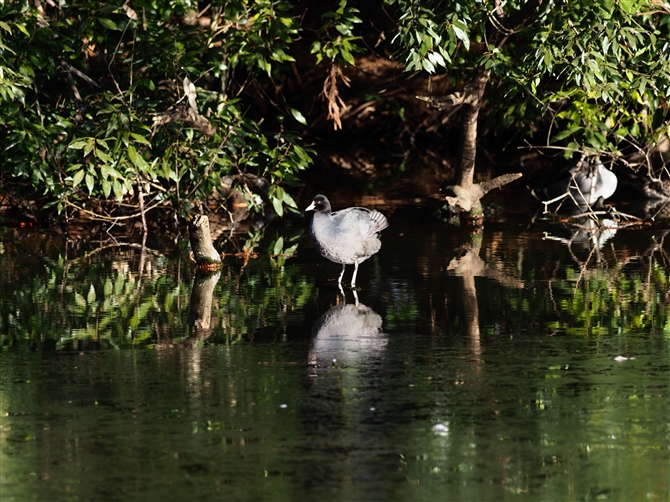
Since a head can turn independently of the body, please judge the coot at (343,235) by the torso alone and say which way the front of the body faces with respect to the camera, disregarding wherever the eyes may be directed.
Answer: to the viewer's left

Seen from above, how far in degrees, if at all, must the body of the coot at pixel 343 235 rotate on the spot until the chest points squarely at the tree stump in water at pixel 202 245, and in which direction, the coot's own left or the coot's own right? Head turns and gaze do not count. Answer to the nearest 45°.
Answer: approximately 45° to the coot's own right

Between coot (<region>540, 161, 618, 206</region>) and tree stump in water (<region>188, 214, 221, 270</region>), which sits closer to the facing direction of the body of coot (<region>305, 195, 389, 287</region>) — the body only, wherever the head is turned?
the tree stump in water
